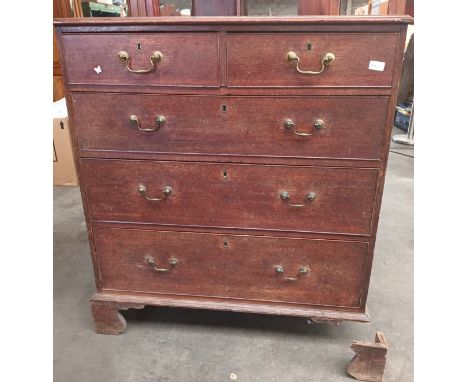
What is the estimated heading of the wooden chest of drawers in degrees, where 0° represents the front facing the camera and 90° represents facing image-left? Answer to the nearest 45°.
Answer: approximately 0°

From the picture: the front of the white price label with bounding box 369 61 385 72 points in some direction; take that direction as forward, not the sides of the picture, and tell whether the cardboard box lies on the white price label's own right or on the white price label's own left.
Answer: on the white price label's own right

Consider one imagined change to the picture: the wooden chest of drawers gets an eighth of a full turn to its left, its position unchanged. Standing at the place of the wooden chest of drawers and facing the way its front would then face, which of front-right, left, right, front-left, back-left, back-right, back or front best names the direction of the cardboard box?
back

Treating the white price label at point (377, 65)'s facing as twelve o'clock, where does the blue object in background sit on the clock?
The blue object in background is roughly at 6 o'clock from the white price label.

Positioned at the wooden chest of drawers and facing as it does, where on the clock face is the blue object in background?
The blue object in background is roughly at 7 o'clock from the wooden chest of drawers.
